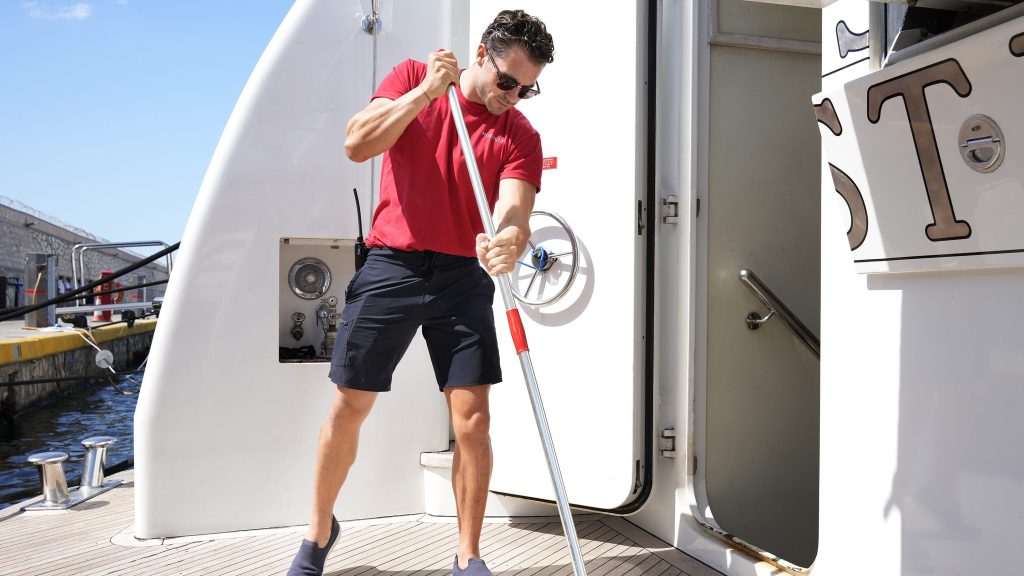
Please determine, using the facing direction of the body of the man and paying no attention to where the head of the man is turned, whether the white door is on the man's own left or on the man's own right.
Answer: on the man's own left

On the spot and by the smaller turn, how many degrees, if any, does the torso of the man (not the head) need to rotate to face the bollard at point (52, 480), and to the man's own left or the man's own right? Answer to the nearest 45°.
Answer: approximately 135° to the man's own right

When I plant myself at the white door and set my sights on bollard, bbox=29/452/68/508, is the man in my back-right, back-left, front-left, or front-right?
front-left

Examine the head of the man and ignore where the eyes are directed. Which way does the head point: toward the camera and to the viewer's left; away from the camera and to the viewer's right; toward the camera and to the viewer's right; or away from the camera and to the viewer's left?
toward the camera and to the viewer's right

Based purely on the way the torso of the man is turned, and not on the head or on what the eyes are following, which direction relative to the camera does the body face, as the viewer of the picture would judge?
toward the camera

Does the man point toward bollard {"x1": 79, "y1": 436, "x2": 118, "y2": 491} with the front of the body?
no
